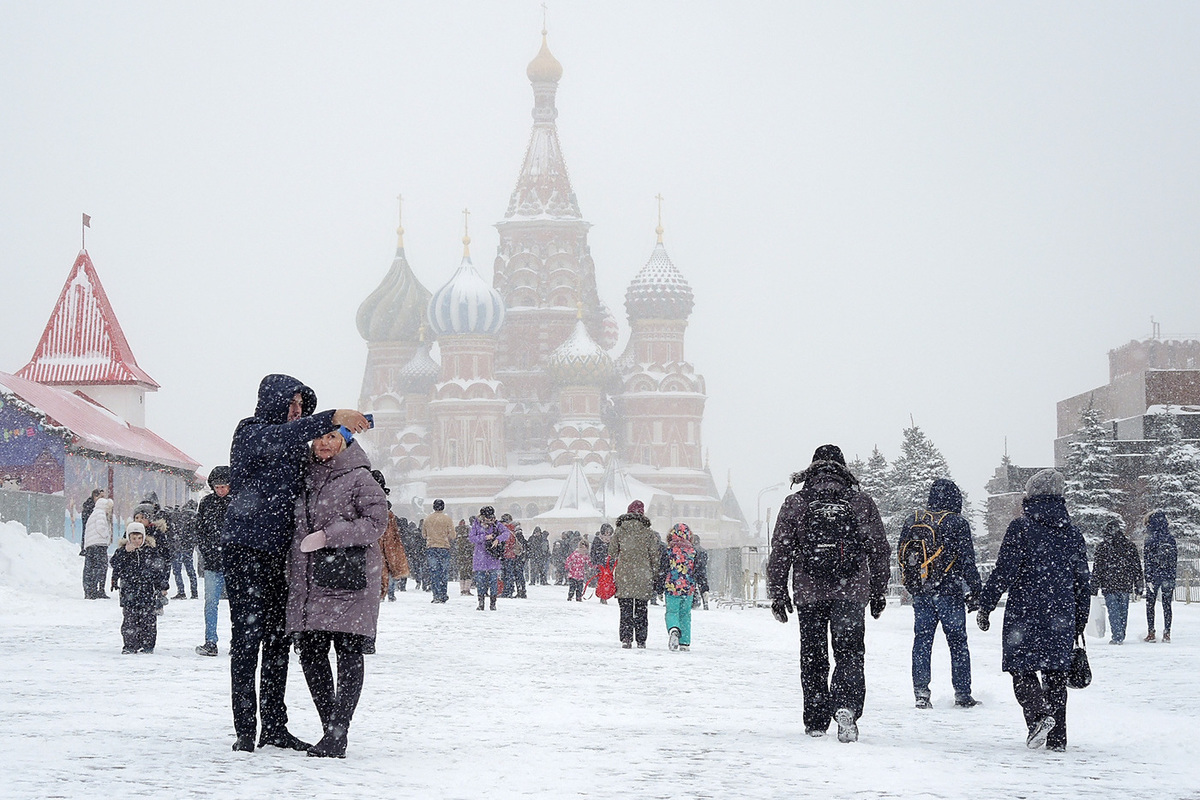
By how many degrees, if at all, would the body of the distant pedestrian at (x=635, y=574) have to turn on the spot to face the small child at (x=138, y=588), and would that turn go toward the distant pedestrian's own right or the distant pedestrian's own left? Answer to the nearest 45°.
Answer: approximately 135° to the distant pedestrian's own left

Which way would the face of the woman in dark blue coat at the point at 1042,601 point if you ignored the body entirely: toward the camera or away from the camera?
away from the camera

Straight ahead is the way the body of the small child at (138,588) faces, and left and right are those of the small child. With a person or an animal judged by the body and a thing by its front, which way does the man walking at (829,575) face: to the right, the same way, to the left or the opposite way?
the opposite way

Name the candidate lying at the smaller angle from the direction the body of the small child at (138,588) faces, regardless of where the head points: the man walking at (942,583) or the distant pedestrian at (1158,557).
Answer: the man walking

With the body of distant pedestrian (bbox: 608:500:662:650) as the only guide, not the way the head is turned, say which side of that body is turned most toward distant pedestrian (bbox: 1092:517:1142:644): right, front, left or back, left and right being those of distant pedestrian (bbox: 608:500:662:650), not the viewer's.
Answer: right

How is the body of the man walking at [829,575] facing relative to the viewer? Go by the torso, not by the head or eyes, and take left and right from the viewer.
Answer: facing away from the viewer

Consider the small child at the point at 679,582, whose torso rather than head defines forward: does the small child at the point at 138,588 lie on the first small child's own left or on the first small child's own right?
on the first small child's own left

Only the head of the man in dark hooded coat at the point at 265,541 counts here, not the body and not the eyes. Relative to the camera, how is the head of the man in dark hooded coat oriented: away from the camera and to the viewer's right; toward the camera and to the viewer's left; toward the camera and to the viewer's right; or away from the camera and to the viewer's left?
toward the camera and to the viewer's right

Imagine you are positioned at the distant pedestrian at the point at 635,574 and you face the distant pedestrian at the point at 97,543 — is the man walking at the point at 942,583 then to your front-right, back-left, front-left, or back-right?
back-left

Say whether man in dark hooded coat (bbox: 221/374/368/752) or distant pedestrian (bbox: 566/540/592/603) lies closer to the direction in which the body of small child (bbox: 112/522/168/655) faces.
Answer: the man in dark hooded coat

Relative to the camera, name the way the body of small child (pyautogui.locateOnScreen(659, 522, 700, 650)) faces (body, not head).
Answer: away from the camera

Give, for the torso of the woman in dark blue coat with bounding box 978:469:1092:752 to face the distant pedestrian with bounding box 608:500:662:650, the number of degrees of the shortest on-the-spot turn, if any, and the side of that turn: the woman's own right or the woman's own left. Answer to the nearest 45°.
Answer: approximately 45° to the woman's own left

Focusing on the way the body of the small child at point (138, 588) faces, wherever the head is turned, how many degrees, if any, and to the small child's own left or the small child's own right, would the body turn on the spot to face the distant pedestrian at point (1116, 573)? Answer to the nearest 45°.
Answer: approximately 90° to the small child's own left
